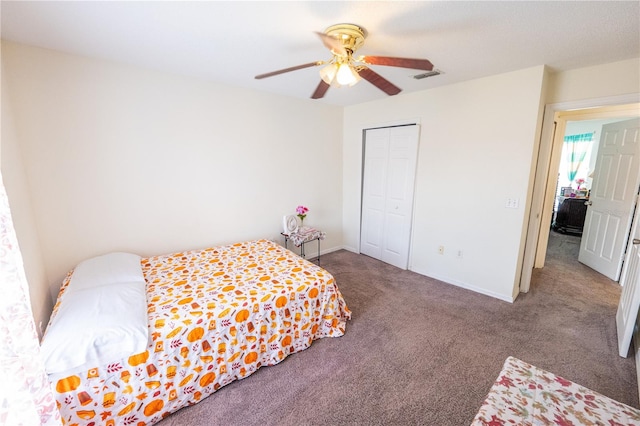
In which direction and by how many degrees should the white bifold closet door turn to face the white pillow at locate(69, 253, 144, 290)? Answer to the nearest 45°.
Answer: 0° — it already faces it

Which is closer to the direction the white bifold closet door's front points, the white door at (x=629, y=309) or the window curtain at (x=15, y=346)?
the window curtain

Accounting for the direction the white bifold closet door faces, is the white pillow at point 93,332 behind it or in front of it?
in front

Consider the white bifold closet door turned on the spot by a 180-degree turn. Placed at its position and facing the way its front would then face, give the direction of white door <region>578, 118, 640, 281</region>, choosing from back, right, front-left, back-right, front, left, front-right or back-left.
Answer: front-right

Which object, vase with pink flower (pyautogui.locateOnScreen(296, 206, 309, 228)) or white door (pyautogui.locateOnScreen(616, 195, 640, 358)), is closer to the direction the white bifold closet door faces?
the vase with pink flower

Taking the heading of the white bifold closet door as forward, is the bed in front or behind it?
in front

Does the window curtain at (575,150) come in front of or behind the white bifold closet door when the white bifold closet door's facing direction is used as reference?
behind

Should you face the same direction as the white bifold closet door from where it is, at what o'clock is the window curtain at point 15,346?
The window curtain is roughly at 11 o'clock from the white bifold closet door.

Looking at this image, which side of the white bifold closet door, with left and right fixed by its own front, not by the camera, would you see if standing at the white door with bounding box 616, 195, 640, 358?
left

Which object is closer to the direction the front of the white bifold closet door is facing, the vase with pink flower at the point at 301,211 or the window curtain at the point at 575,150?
the vase with pink flower

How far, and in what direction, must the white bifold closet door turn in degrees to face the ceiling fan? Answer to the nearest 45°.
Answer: approximately 45° to its left

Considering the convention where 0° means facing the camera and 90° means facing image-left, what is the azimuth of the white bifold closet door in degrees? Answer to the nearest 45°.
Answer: approximately 45°
